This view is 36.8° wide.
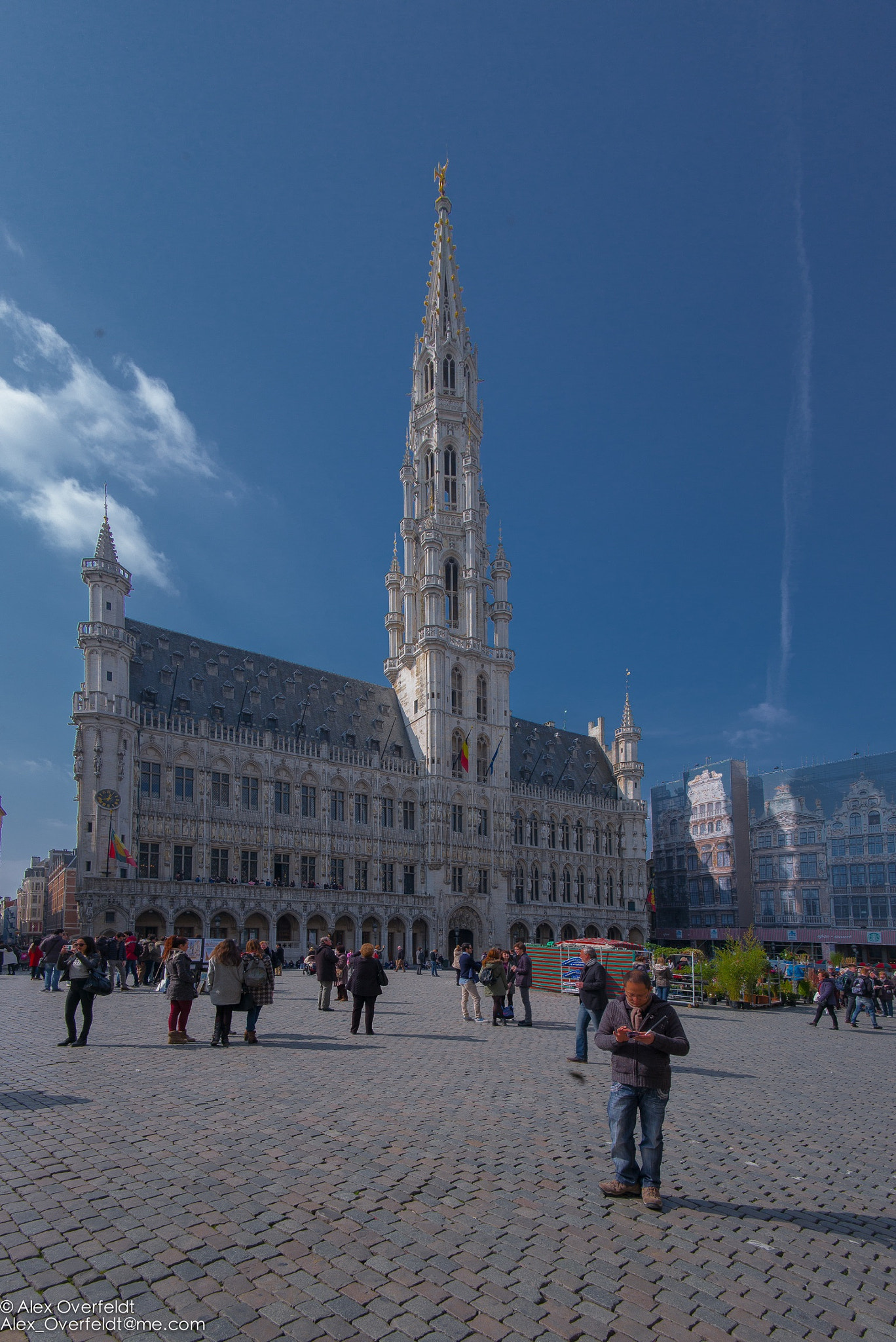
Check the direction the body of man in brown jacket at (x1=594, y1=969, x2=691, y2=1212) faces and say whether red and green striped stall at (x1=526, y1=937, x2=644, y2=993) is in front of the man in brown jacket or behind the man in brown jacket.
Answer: behind

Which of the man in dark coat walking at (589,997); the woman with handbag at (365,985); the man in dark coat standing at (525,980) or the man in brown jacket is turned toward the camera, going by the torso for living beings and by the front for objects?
the man in brown jacket

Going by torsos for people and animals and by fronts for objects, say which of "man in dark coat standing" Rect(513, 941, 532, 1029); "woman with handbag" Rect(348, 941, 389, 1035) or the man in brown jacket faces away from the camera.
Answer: the woman with handbag

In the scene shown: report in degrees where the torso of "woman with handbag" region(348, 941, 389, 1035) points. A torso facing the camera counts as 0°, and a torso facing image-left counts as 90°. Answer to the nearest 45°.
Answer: approximately 180°

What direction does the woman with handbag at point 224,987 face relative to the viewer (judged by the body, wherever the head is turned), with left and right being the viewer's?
facing away from the viewer

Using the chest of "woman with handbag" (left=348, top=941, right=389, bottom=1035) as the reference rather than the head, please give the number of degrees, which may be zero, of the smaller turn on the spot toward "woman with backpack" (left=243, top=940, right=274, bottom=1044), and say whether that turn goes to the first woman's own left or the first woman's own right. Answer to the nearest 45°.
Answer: approximately 135° to the first woman's own left
